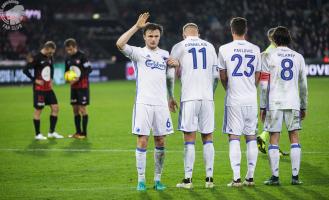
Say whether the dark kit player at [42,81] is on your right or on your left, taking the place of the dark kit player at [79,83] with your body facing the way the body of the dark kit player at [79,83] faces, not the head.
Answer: on your right

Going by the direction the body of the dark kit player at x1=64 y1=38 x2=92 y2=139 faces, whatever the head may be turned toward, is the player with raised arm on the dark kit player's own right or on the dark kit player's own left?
on the dark kit player's own left

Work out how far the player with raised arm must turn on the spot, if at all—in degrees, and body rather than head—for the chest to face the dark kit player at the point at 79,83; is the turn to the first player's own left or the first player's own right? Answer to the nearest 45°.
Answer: approximately 180°

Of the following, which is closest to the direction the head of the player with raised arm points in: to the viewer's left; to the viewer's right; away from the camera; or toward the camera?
toward the camera

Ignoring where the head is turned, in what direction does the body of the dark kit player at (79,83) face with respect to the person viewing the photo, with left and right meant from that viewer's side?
facing the viewer and to the left of the viewer

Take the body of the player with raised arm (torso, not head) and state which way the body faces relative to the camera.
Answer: toward the camera

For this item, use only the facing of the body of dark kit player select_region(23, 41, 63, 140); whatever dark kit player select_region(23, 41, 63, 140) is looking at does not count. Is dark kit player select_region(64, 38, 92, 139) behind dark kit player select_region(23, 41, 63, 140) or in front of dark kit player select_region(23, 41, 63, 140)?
in front

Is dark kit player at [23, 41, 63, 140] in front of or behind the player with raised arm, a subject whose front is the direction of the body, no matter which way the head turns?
behind

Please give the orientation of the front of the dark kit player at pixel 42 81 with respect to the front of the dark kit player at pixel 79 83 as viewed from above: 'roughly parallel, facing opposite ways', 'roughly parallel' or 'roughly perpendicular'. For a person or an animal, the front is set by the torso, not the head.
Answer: roughly perpendicular

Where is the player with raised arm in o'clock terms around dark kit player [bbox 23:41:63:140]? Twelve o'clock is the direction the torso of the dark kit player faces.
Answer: The player with raised arm is roughly at 1 o'clock from the dark kit player.
